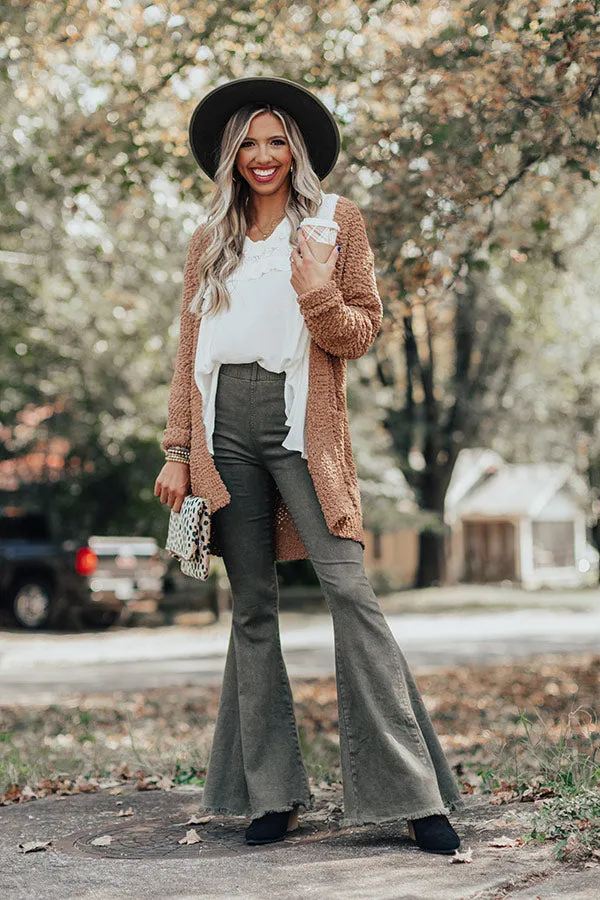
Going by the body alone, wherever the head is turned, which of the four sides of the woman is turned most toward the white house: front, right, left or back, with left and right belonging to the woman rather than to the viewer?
back

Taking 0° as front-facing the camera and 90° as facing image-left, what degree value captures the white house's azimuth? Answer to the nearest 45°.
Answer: approximately 0°

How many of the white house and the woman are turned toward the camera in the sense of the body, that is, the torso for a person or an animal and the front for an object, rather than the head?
2

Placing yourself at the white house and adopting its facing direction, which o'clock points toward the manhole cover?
The manhole cover is roughly at 12 o'clock from the white house.

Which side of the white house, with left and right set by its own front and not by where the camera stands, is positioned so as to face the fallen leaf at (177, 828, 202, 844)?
front

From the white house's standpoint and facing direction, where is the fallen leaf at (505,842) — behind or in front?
in front

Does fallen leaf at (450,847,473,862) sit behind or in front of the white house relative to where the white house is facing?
in front

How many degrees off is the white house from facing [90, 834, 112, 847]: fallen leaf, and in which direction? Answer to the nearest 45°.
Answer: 0° — it already faces it
